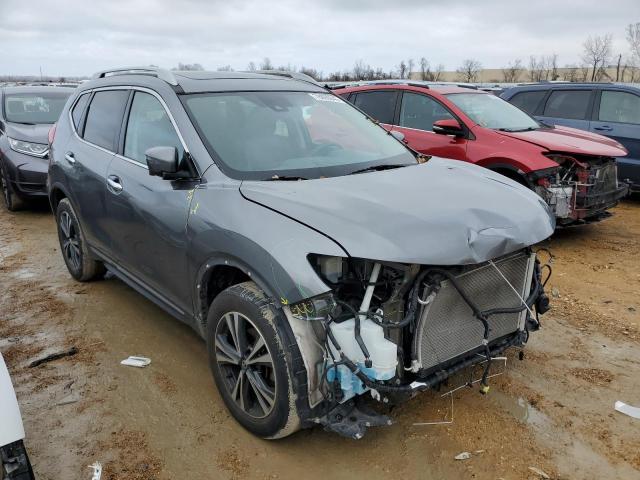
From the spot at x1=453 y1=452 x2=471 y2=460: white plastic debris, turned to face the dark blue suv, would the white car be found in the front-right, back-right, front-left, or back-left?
back-left

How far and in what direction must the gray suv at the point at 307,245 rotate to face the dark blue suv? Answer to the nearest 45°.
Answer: approximately 90° to its left

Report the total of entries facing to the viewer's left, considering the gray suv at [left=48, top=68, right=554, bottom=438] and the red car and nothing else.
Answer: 0

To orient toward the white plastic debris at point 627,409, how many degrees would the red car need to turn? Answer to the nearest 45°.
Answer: approximately 45° to its right

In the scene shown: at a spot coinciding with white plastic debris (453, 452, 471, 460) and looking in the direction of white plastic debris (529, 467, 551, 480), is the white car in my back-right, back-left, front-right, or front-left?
back-right

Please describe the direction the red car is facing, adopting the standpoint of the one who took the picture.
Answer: facing the viewer and to the right of the viewer

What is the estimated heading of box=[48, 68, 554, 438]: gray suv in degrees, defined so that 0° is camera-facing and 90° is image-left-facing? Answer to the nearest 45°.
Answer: approximately 315°

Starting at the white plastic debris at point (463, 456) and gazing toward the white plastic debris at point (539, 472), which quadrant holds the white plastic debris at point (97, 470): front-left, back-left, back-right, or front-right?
back-right

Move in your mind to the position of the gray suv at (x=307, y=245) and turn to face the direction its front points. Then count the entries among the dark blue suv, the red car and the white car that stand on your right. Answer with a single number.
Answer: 1

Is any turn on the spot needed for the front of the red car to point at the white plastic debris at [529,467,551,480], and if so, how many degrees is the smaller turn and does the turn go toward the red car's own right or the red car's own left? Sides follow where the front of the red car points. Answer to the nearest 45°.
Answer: approximately 45° to the red car's own right

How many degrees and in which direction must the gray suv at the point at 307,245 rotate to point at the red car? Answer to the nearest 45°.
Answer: approximately 90° to its left

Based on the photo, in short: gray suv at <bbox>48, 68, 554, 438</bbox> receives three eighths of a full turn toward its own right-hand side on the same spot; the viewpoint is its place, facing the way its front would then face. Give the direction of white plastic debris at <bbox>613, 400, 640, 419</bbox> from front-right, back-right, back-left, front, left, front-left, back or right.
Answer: back

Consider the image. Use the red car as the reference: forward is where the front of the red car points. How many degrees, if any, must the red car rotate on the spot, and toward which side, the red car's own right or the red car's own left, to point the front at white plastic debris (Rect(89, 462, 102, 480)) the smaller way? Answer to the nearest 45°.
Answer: approximately 45° to the red car's own right

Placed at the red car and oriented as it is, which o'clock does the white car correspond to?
The white car is roughly at 2 o'clock from the red car.
